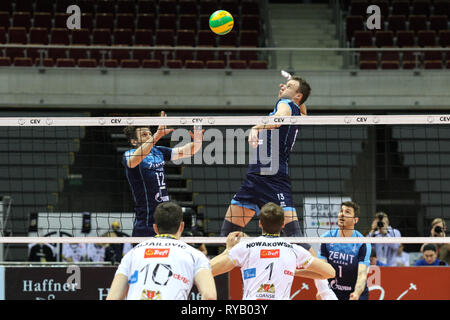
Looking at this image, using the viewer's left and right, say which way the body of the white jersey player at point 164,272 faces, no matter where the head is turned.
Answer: facing away from the viewer

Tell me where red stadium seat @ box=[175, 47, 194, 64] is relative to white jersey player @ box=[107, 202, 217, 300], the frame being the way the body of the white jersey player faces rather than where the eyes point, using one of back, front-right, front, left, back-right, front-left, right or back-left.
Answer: front

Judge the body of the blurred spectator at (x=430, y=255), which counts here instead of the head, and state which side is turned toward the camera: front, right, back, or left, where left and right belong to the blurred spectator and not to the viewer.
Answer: front

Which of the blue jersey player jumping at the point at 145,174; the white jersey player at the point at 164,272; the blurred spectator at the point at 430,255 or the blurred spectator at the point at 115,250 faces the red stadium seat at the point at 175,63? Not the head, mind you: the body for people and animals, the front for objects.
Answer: the white jersey player

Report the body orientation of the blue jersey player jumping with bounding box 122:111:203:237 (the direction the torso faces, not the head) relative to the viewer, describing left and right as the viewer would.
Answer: facing the viewer and to the right of the viewer

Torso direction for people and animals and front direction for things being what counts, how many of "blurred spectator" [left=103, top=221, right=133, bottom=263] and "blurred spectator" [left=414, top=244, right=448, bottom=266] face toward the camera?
2

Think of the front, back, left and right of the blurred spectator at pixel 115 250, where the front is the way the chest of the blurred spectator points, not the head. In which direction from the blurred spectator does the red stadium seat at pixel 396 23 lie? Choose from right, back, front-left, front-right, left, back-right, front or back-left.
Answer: back-left

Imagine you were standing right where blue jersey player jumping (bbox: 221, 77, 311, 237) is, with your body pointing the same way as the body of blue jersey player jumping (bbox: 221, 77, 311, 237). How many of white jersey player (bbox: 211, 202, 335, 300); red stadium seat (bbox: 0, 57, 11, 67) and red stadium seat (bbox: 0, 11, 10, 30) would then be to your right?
2

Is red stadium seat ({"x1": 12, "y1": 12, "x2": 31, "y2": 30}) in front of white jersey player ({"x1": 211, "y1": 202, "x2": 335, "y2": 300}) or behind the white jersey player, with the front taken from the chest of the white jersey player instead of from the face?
in front

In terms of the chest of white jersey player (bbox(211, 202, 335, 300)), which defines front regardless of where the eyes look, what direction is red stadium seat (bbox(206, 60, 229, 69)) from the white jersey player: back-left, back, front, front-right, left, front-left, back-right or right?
front

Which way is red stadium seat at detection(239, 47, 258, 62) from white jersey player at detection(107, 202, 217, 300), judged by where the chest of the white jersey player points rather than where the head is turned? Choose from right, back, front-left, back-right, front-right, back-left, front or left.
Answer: front

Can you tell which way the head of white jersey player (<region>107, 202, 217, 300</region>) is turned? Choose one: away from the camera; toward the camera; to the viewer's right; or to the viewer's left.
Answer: away from the camera

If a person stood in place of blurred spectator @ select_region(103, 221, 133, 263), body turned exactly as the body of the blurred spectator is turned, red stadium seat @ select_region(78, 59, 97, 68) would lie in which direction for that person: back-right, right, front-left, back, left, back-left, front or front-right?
back

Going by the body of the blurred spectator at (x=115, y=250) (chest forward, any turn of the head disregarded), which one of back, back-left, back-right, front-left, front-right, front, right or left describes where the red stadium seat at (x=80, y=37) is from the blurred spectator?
back

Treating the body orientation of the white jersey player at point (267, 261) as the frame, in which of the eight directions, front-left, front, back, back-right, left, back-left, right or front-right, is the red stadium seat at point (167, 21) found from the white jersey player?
front

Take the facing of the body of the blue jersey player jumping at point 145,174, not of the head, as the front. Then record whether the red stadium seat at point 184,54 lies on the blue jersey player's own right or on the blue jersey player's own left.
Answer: on the blue jersey player's own left

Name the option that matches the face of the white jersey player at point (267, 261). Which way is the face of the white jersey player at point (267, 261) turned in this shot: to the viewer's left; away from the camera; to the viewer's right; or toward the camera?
away from the camera

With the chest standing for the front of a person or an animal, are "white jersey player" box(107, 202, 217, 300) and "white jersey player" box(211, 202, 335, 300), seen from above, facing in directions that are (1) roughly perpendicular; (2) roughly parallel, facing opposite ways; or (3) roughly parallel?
roughly parallel

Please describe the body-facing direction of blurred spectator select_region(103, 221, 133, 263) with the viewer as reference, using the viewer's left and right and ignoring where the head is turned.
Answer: facing the viewer

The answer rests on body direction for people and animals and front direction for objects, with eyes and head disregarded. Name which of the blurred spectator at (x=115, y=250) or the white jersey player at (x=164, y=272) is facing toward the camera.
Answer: the blurred spectator

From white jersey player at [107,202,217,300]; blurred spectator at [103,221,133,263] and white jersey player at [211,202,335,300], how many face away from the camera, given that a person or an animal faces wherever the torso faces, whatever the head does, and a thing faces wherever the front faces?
2

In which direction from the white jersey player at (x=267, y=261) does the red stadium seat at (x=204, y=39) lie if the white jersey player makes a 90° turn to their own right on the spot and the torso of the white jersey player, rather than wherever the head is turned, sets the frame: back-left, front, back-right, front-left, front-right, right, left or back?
left
